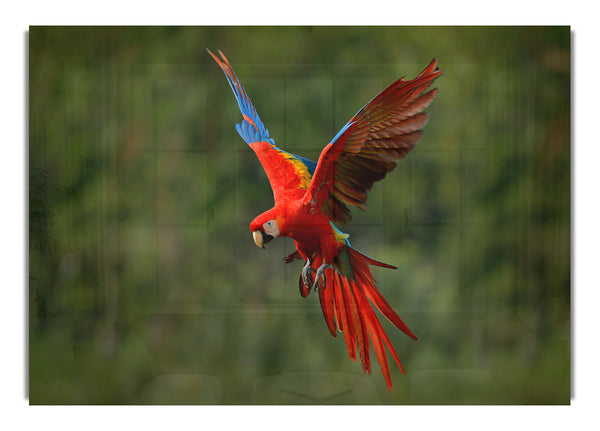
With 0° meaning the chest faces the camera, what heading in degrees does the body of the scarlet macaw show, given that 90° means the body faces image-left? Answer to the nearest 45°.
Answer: approximately 45°
